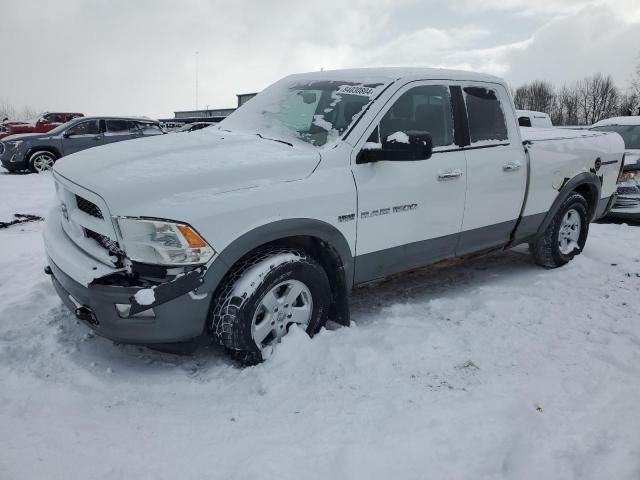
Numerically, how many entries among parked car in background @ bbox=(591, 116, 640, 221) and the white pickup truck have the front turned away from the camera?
0

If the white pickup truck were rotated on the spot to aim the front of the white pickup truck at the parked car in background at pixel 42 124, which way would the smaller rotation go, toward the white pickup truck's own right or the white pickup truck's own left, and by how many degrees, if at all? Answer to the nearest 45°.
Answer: approximately 90° to the white pickup truck's own right

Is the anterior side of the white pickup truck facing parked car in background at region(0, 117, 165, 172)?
no

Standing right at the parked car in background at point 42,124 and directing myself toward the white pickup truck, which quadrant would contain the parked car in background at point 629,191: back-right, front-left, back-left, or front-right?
front-left

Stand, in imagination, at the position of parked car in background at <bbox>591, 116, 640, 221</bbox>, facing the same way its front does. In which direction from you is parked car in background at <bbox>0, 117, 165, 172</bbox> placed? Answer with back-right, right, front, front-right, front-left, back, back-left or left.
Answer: front-right

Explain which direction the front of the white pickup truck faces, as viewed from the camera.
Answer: facing the viewer and to the left of the viewer

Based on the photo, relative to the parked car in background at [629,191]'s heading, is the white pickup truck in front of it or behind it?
in front

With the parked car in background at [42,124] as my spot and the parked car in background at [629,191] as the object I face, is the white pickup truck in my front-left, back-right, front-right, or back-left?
front-right

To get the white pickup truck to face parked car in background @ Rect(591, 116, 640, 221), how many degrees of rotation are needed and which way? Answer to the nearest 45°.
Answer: approximately 180°

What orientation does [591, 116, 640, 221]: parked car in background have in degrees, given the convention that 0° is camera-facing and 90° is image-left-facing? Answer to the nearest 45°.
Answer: approximately 45°
